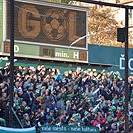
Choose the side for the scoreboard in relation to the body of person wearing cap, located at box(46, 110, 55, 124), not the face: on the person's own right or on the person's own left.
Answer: on the person's own right

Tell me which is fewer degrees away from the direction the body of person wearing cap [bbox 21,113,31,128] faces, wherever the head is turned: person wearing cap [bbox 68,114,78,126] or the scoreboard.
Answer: the person wearing cap

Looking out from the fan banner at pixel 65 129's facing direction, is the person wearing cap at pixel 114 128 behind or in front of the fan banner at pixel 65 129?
behind

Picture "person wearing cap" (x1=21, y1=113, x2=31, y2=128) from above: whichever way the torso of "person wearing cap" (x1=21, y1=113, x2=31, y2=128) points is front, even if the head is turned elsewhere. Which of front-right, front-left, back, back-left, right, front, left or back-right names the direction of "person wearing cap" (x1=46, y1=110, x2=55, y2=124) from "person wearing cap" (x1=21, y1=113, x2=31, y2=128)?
left

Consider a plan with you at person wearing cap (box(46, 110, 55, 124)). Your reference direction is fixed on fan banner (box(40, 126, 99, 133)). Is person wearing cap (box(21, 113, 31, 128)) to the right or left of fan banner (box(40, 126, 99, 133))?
right

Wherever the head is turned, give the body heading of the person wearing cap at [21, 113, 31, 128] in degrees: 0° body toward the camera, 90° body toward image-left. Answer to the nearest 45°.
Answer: approximately 315°

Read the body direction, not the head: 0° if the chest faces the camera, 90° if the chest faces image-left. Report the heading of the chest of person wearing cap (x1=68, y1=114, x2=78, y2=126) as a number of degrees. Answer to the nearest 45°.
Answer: approximately 45°
